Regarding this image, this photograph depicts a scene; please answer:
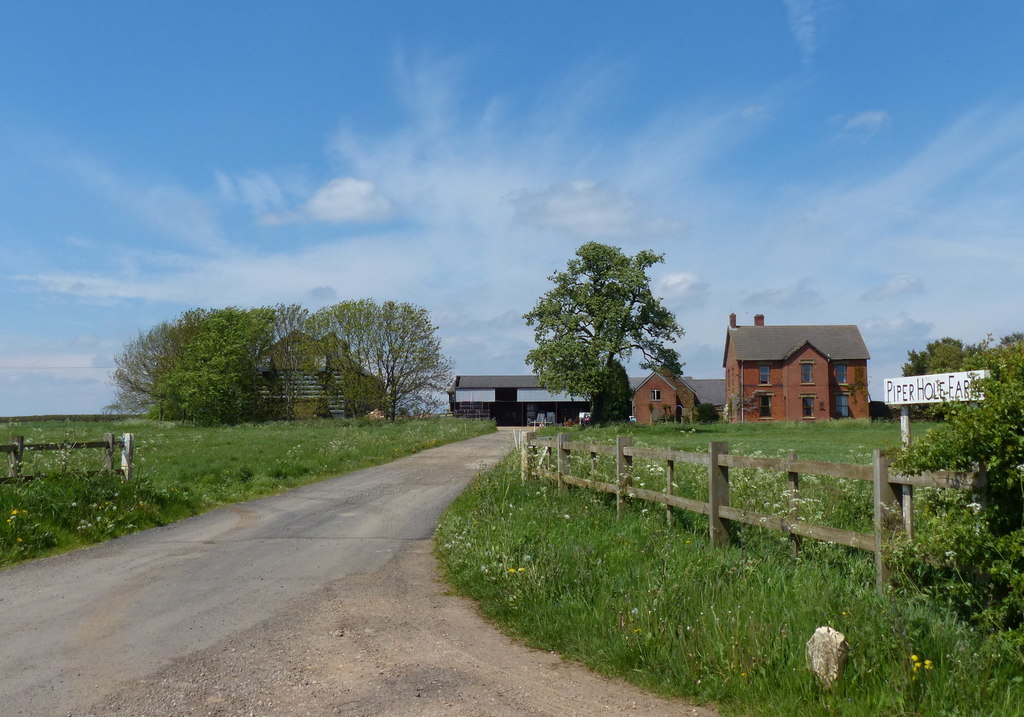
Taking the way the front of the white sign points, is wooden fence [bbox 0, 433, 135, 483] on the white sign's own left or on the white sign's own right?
on the white sign's own right

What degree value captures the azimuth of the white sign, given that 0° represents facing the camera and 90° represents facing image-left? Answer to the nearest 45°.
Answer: approximately 0°
